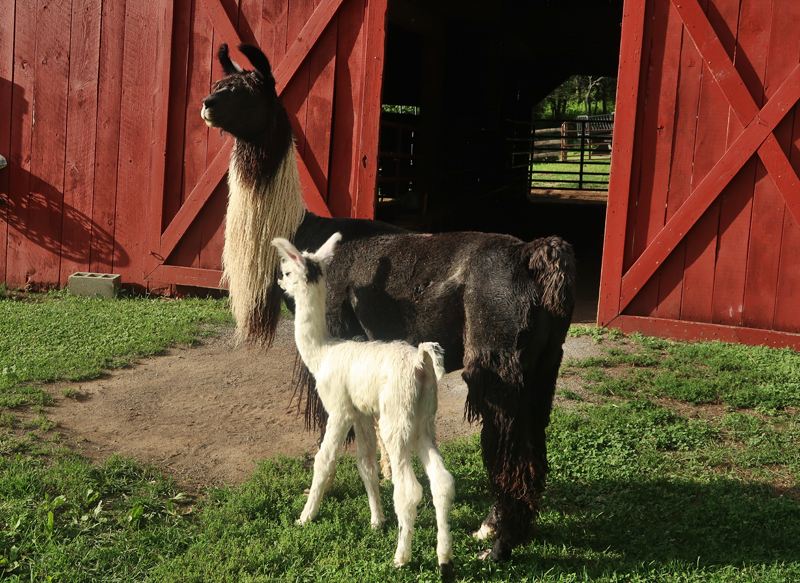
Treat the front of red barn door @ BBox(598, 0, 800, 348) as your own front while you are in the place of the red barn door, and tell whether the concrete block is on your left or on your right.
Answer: on your right

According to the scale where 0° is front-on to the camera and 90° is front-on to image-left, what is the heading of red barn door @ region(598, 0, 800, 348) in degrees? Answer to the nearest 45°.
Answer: approximately 0°

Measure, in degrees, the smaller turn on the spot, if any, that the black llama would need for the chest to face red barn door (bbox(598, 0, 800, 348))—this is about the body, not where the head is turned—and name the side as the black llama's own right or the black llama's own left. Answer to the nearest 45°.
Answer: approximately 135° to the black llama's own right

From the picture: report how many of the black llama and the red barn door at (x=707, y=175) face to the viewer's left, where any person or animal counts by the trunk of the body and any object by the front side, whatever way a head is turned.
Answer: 1

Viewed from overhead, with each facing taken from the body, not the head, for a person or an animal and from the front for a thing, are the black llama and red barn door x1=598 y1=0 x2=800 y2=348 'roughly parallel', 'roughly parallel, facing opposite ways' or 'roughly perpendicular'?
roughly perpendicular

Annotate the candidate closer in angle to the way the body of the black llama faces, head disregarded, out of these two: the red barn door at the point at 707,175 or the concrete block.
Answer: the concrete block

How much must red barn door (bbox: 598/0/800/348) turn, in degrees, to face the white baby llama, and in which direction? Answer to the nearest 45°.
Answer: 0° — it already faces it

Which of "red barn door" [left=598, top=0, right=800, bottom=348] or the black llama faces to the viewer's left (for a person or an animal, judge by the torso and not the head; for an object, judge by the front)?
the black llama

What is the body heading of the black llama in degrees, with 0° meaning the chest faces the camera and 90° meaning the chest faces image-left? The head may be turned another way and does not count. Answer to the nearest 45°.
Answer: approximately 90°
